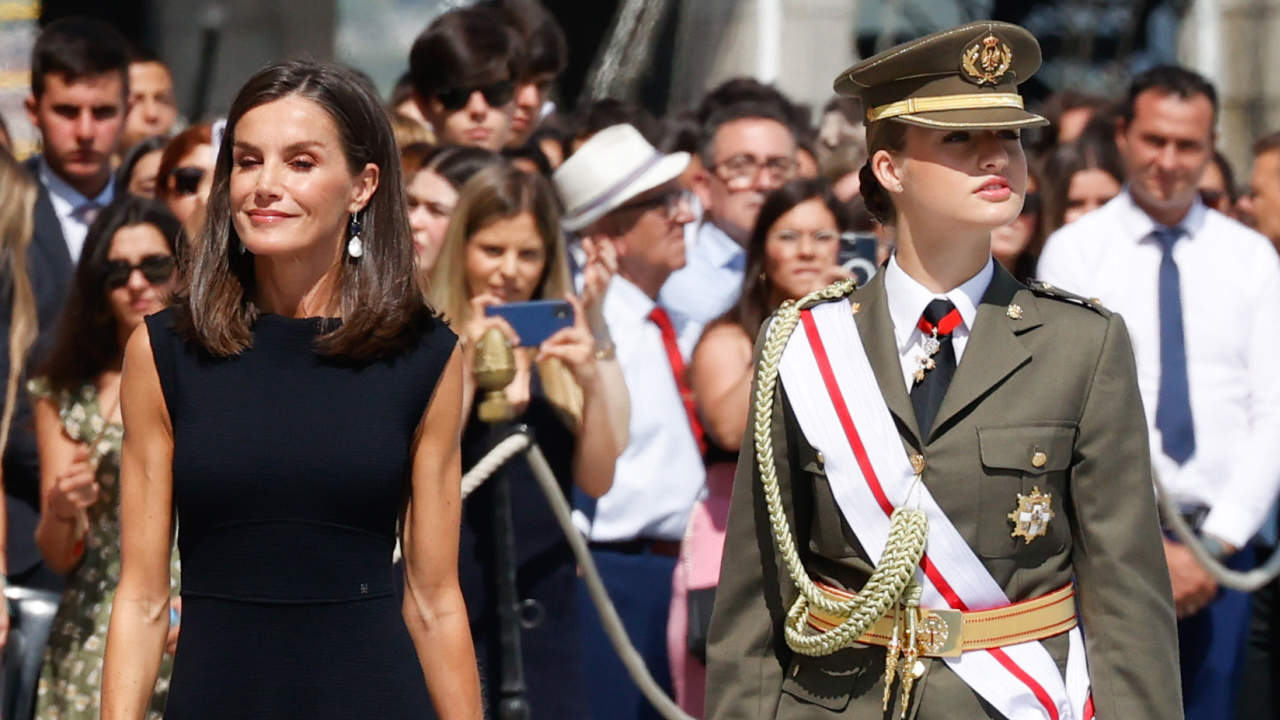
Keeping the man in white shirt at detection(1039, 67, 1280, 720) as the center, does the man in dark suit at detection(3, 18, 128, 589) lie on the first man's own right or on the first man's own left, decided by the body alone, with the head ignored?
on the first man's own right

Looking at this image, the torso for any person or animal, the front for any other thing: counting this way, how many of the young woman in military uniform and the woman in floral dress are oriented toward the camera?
2

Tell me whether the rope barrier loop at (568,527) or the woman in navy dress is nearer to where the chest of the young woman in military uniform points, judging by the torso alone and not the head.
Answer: the woman in navy dress

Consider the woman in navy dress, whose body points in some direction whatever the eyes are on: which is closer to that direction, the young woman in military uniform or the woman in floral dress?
the young woman in military uniform

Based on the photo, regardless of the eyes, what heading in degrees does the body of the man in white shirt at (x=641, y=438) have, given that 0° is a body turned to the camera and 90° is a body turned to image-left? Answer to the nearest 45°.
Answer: approximately 315°

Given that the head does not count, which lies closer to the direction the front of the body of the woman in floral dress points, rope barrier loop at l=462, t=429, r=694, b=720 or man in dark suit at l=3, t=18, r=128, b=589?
the rope barrier loop

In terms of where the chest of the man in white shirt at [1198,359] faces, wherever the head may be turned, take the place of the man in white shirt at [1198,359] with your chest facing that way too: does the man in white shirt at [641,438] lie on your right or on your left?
on your right

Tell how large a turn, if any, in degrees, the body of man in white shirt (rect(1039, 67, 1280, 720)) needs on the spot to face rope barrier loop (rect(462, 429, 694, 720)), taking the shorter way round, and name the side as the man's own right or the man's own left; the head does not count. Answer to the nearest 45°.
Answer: approximately 45° to the man's own right

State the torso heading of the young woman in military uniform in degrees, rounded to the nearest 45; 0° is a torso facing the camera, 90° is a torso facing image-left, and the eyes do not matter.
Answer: approximately 0°
